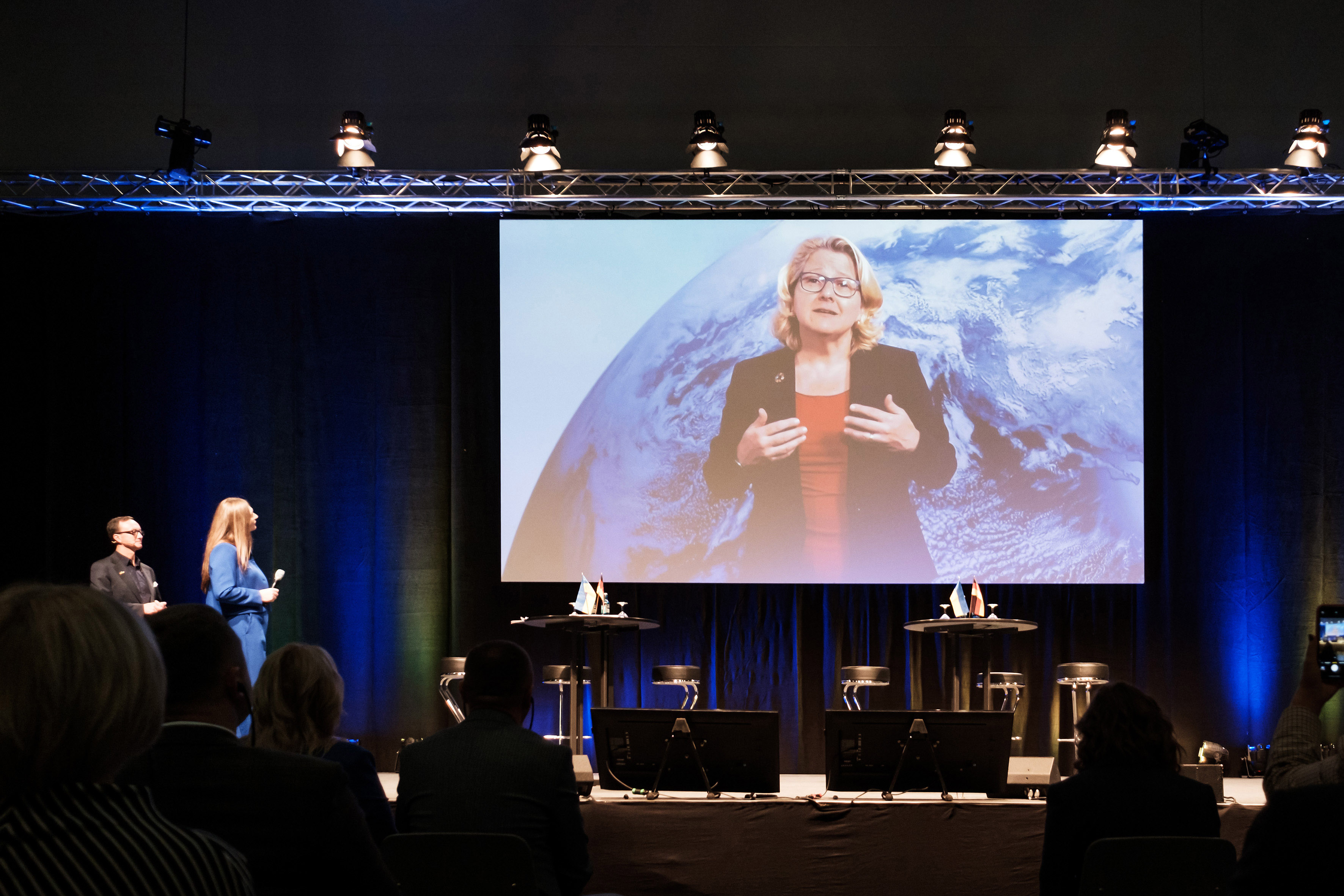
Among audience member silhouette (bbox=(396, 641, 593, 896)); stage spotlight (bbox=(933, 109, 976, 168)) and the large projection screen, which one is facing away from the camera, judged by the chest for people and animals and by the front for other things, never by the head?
the audience member silhouette

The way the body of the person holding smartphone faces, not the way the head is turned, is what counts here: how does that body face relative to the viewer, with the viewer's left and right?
facing away from the viewer

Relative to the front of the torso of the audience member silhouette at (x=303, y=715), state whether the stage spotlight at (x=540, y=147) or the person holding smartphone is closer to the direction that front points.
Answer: the stage spotlight

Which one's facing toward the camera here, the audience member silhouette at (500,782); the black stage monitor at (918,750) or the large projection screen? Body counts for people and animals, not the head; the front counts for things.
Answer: the large projection screen

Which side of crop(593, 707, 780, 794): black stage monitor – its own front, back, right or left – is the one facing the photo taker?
back

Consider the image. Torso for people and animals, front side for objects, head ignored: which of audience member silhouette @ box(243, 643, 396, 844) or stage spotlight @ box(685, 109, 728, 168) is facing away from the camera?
the audience member silhouette

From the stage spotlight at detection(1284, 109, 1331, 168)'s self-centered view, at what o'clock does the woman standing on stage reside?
The woman standing on stage is roughly at 2 o'clock from the stage spotlight.

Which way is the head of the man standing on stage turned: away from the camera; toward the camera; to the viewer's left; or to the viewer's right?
to the viewer's right

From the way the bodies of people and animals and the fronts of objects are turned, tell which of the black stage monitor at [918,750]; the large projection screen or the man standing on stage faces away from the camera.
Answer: the black stage monitor

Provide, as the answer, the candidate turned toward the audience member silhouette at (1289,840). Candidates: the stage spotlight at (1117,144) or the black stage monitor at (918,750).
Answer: the stage spotlight

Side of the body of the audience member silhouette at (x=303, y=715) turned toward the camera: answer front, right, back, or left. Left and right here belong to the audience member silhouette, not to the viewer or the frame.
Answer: back

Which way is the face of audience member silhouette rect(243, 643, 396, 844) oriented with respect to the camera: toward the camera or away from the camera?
away from the camera

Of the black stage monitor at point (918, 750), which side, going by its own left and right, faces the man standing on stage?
left

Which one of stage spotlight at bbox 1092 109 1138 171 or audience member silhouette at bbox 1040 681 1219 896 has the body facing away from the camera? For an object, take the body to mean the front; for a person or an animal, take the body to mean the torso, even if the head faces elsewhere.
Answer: the audience member silhouette

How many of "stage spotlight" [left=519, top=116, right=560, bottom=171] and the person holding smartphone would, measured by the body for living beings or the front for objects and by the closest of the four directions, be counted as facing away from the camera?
1

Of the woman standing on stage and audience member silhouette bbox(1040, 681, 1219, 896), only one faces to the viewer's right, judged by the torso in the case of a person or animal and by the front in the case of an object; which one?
the woman standing on stage
